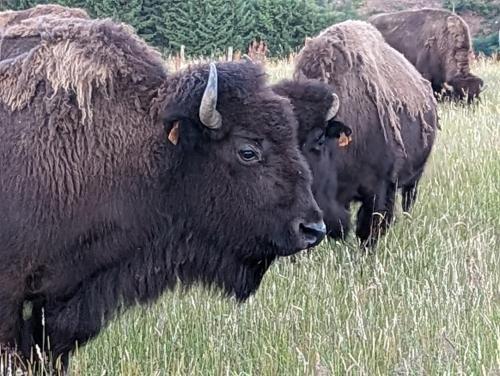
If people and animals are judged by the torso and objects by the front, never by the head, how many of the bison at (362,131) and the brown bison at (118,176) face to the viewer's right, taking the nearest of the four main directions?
1

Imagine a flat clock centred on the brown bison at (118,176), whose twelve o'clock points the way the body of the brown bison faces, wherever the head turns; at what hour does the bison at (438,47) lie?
The bison is roughly at 10 o'clock from the brown bison.

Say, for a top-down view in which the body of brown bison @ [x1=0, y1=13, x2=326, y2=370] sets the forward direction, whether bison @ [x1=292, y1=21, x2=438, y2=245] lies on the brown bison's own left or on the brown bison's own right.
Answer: on the brown bison's own left

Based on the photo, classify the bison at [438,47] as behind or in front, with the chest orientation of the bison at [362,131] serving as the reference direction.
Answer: behind

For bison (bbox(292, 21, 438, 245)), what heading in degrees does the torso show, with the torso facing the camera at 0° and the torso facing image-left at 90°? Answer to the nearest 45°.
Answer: approximately 45°

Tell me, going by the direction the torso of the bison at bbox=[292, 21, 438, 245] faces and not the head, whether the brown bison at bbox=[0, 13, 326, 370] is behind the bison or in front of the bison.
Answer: in front

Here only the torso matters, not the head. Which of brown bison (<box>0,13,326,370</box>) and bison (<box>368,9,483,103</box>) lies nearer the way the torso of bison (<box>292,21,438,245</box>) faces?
the brown bison

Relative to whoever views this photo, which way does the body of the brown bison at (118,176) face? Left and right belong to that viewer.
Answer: facing to the right of the viewer
